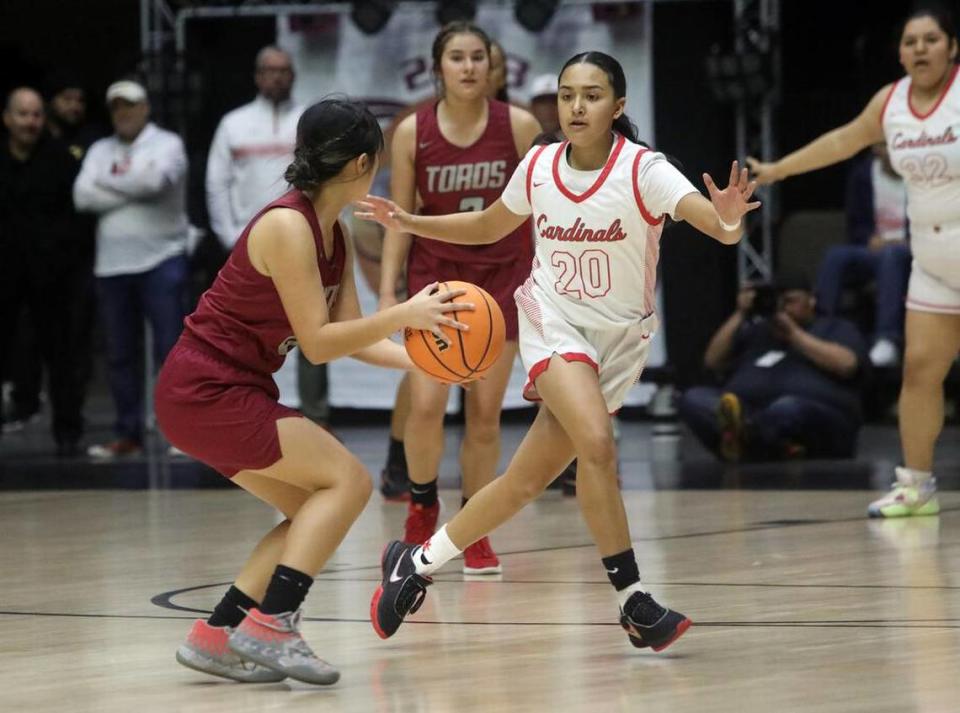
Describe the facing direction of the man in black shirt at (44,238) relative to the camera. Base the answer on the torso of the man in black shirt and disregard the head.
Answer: toward the camera

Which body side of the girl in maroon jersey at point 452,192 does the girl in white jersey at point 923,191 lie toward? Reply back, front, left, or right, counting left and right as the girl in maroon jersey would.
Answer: left

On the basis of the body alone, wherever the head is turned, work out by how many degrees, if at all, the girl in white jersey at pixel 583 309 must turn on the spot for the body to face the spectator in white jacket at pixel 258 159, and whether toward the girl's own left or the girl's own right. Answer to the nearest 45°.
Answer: approximately 180°

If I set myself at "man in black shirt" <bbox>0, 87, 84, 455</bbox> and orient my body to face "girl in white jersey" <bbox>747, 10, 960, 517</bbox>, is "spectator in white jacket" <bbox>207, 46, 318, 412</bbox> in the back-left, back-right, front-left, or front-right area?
front-left

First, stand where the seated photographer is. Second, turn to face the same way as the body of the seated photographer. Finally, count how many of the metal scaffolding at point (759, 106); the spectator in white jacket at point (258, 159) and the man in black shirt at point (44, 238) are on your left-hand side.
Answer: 0

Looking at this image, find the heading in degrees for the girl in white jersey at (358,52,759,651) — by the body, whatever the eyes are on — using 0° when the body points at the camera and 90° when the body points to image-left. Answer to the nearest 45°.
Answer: approximately 0°

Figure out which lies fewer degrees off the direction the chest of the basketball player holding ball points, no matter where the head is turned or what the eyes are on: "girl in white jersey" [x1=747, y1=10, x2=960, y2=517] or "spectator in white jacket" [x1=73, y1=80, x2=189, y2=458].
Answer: the girl in white jersey

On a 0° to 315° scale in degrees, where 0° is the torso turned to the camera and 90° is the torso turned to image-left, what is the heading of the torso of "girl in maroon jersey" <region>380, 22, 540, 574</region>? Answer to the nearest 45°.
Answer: approximately 0°

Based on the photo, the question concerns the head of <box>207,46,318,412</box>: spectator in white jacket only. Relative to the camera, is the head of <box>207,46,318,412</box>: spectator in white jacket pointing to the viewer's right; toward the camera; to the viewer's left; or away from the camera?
toward the camera

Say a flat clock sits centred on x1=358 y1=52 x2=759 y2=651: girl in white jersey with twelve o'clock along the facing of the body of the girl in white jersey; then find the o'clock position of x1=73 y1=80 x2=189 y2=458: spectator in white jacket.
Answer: The spectator in white jacket is roughly at 5 o'clock from the girl in white jersey.

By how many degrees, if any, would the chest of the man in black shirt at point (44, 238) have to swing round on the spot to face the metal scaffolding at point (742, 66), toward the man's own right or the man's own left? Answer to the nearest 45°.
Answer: approximately 90° to the man's own left

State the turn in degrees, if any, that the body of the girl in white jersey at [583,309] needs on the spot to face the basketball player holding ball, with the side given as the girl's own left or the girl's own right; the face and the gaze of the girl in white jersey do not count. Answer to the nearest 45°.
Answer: approximately 45° to the girl's own right

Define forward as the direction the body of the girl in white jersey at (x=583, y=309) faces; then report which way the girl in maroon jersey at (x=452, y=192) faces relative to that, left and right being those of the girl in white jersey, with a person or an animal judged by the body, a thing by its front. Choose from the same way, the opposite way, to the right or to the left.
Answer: the same way

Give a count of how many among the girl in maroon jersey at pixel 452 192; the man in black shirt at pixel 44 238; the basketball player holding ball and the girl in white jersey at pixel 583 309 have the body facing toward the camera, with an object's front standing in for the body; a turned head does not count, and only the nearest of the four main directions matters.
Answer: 3

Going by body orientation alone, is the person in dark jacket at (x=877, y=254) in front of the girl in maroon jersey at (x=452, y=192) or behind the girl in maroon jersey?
behind

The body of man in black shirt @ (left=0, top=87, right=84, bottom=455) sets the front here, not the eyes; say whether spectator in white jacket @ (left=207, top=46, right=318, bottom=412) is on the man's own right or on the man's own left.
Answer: on the man's own left

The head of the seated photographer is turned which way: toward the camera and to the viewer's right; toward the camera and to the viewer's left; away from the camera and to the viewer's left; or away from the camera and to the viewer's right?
toward the camera and to the viewer's left

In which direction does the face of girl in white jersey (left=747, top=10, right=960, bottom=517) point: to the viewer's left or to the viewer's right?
to the viewer's left

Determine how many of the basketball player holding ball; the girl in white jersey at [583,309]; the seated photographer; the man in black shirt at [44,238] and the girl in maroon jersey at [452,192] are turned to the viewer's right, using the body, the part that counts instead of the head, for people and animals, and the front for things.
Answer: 1

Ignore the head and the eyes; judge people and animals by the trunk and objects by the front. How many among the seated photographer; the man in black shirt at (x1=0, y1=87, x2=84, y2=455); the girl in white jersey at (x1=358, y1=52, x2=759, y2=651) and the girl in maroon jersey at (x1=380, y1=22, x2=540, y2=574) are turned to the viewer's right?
0

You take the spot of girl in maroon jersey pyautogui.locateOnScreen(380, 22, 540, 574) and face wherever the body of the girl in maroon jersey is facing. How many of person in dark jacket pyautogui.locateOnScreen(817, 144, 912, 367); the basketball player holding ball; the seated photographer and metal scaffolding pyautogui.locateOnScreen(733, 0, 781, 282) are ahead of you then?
1

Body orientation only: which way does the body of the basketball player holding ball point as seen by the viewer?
to the viewer's right
